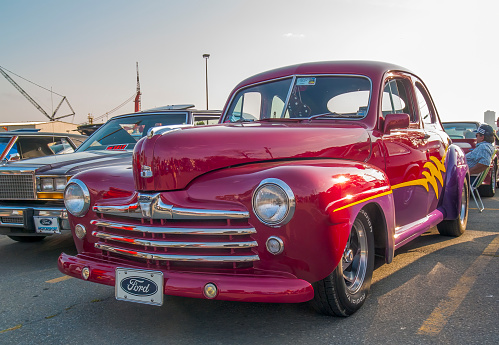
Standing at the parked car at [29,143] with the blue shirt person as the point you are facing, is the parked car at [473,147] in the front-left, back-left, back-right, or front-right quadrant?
front-left

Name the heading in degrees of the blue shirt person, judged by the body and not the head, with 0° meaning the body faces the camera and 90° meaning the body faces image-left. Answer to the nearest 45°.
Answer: approximately 90°

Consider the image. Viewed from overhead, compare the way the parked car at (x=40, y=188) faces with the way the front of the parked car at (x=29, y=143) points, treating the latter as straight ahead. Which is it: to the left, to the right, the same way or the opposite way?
the same way

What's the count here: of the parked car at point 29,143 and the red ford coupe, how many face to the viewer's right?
0

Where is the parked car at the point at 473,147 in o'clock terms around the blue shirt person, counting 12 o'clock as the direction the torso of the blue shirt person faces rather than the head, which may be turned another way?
The parked car is roughly at 3 o'clock from the blue shirt person.

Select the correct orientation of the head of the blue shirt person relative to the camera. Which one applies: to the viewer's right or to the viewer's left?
to the viewer's left

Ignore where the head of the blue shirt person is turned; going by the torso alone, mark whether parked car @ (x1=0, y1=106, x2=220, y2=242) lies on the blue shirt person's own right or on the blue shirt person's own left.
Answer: on the blue shirt person's own left

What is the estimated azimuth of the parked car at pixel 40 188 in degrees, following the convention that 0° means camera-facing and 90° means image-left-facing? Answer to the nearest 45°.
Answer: approximately 45°

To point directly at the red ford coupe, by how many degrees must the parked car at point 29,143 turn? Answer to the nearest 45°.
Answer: approximately 45° to its left

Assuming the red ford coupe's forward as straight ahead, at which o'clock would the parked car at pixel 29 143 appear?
The parked car is roughly at 3 o'clock from the red ford coupe.

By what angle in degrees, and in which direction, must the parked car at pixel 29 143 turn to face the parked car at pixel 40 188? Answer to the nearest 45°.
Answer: approximately 45° to its left

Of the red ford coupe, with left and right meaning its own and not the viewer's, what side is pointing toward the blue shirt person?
back

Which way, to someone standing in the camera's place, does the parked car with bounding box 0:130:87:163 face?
facing the viewer and to the left of the viewer

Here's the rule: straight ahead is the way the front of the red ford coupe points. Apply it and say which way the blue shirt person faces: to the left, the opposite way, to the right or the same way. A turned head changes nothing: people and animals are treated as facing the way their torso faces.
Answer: to the right

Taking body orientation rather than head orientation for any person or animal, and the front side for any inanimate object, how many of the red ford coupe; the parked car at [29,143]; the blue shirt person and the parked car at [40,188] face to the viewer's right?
0

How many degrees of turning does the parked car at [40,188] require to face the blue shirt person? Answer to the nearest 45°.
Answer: approximately 135° to its left
